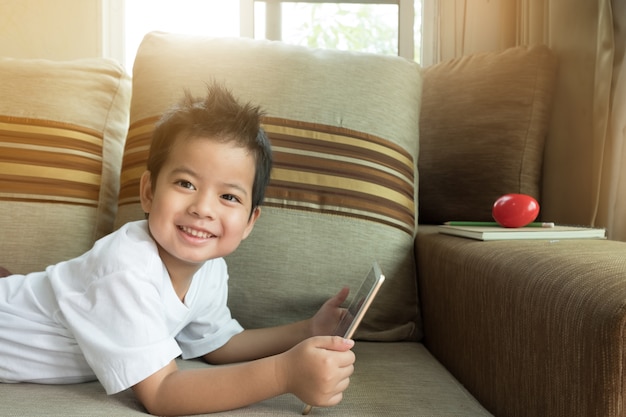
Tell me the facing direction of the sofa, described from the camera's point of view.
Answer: facing the viewer
